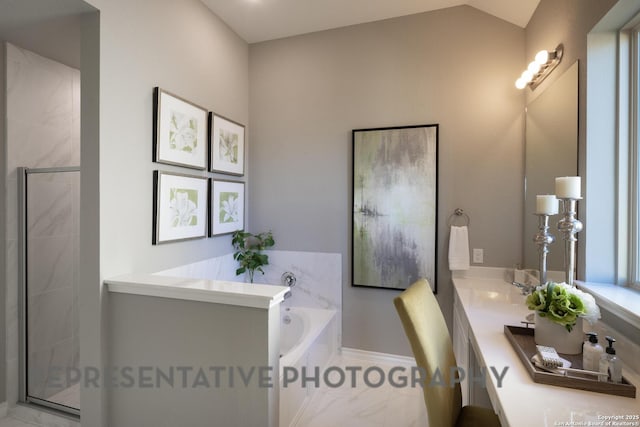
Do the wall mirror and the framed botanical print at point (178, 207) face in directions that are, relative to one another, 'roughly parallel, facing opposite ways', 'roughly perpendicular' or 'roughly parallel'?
roughly parallel, facing opposite ways

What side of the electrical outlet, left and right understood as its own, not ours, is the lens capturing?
front

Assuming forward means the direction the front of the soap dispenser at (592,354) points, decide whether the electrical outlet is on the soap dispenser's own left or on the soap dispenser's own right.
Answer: on the soap dispenser's own right

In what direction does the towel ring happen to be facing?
toward the camera

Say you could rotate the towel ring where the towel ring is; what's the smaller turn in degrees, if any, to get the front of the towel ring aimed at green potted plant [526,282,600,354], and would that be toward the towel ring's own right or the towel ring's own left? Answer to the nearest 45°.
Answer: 0° — it already faces it

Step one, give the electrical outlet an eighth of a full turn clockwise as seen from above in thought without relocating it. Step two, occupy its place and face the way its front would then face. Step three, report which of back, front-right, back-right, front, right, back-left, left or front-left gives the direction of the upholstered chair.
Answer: front-left

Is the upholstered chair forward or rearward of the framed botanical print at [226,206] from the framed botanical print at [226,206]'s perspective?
forward

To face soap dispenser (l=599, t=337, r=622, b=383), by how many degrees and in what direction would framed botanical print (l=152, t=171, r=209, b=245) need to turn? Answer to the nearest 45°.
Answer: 0° — it already faces it

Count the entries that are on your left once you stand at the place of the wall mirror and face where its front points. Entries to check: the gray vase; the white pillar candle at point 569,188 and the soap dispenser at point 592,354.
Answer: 3

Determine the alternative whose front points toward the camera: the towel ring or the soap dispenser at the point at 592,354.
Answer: the towel ring

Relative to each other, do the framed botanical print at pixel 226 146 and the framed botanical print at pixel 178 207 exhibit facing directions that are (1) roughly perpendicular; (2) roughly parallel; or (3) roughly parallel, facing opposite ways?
roughly parallel

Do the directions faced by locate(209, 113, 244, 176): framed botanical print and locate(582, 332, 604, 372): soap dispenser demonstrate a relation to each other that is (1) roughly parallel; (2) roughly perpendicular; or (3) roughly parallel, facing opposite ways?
roughly parallel, facing opposite ways

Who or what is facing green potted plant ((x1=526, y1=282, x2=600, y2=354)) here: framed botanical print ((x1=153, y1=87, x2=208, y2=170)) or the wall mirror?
the framed botanical print

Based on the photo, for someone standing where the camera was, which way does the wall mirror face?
facing to the left of the viewer

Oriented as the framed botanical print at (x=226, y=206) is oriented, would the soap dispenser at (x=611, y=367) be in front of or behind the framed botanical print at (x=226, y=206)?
in front

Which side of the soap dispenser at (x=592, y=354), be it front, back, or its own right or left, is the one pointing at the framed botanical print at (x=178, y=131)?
front

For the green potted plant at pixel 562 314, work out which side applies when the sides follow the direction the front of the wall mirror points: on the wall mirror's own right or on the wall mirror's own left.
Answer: on the wall mirror's own left
